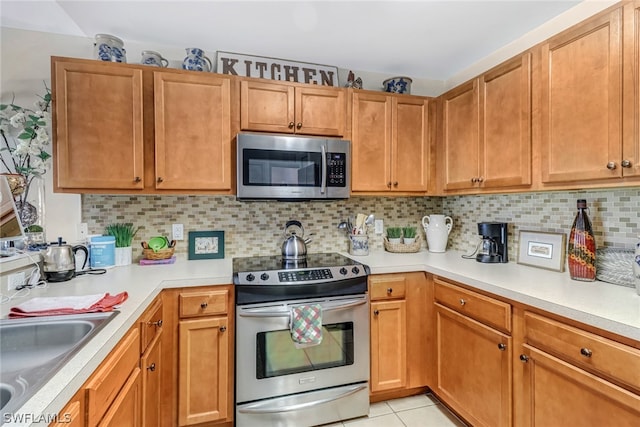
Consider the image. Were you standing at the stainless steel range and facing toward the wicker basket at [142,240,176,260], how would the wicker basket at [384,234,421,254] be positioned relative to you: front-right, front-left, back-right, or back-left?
back-right

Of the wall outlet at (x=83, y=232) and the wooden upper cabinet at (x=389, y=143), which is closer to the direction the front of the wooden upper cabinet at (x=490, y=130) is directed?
the wall outlet

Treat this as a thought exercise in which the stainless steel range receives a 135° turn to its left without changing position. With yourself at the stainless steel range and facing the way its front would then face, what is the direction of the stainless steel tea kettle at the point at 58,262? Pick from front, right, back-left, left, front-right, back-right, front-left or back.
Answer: back-left

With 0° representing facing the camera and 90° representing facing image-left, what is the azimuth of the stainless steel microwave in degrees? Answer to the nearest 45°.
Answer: approximately 0°

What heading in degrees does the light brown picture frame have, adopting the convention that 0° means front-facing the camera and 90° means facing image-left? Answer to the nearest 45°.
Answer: approximately 45°

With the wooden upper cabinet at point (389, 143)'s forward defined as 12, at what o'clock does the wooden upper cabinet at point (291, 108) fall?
the wooden upper cabinet at point (291, 108) is roughly at 2 o'clock from the wooden upper cabinet at point (389, 143).

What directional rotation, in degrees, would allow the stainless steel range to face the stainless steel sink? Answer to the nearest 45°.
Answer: approximately 45° to its right

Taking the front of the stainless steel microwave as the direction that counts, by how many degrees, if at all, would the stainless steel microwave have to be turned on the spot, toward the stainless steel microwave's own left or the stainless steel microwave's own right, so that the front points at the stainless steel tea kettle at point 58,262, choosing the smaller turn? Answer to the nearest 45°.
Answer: approximately 90° to the stainless steel microwave's own right
